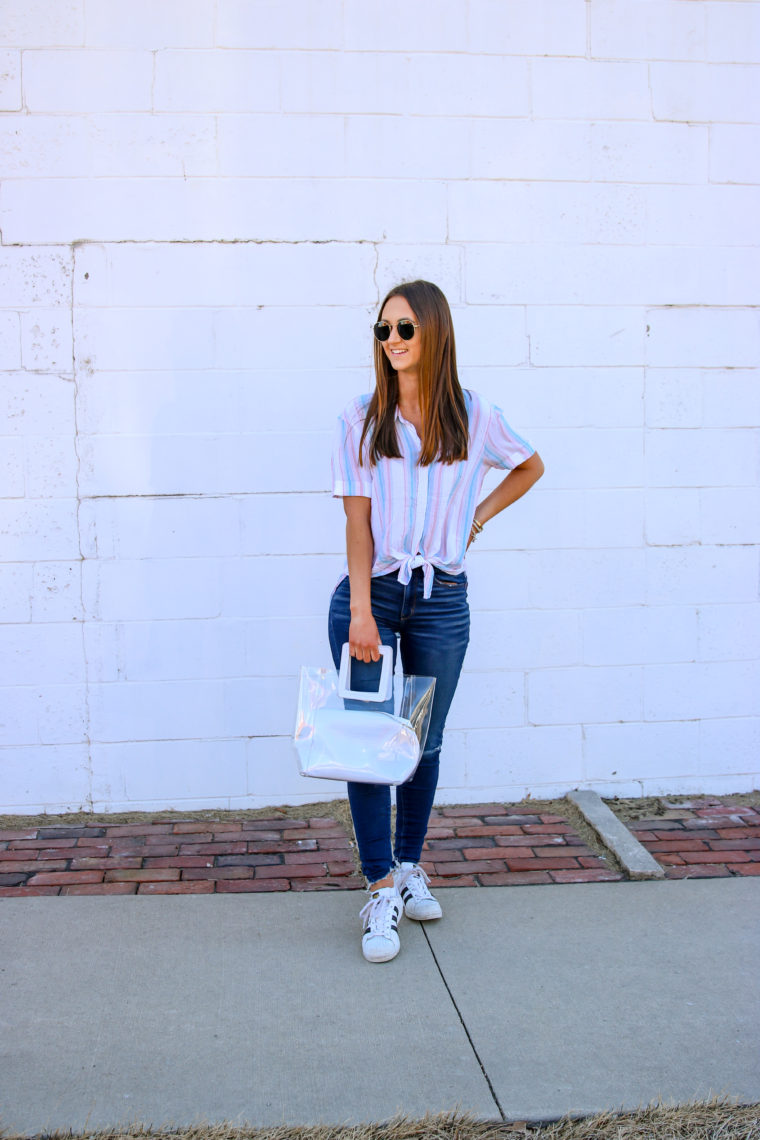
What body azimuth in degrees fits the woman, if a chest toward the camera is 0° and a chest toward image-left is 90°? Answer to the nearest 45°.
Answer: approximately 0°
